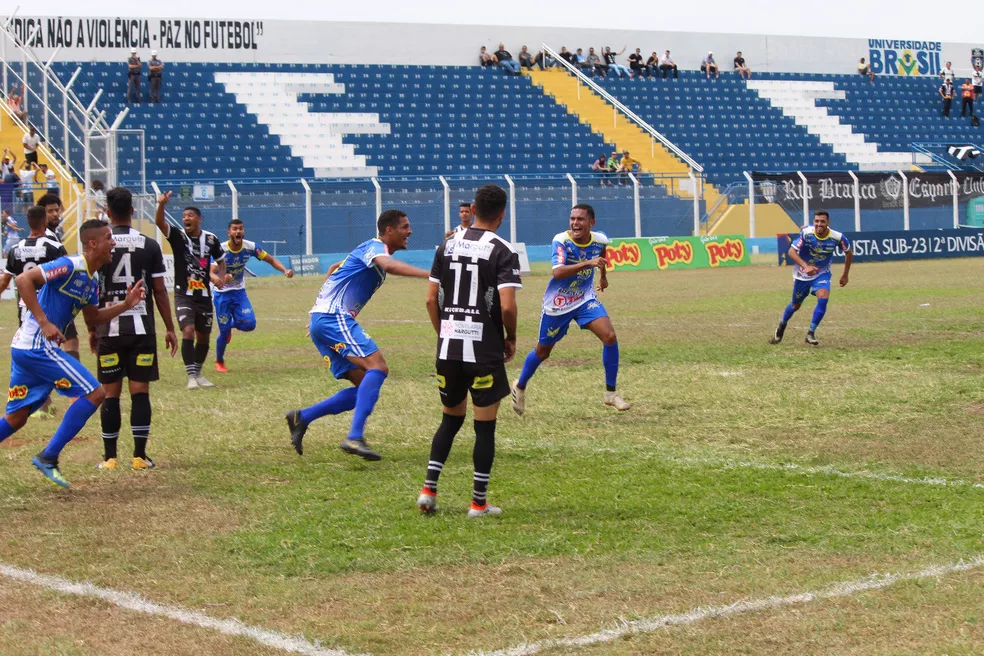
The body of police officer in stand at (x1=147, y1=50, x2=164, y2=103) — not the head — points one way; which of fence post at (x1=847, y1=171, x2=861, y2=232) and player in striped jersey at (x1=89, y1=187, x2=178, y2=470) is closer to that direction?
the player in striped jersey

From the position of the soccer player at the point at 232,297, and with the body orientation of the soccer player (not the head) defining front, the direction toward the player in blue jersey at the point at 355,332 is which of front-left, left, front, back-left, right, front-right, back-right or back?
front

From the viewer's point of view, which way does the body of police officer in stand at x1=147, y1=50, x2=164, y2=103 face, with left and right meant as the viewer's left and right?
facing the viewer

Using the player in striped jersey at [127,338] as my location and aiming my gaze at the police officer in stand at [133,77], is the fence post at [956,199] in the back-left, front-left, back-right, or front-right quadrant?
front-right

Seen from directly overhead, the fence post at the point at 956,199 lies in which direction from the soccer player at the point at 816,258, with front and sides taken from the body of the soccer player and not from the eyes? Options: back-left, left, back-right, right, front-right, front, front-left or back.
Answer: back

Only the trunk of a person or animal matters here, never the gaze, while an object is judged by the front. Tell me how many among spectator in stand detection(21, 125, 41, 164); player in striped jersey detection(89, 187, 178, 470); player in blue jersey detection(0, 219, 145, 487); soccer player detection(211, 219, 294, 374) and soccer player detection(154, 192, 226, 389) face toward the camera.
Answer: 3

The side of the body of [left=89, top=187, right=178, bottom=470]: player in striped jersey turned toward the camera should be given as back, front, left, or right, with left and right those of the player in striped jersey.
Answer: back

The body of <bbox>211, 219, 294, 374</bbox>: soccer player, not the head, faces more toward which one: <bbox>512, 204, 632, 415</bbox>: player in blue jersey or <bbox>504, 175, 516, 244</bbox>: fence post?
the player in blue jersey

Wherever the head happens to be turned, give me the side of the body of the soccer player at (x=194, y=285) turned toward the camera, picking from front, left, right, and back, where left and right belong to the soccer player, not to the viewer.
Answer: front

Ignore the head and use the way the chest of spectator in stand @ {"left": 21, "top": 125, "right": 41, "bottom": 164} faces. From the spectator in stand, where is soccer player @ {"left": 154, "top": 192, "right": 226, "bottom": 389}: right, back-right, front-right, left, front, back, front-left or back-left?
front

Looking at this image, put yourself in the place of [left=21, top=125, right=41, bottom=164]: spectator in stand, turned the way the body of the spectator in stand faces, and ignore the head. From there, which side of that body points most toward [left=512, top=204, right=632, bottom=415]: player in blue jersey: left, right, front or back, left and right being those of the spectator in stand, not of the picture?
front

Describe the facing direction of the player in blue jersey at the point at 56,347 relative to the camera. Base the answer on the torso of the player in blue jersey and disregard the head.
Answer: to the viewer's right

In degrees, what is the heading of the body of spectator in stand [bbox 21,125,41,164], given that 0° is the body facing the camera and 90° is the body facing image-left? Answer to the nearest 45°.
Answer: approximately 0°
